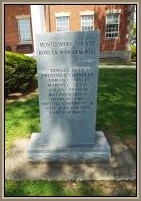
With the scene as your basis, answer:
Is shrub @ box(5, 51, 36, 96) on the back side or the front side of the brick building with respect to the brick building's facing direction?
on the front side

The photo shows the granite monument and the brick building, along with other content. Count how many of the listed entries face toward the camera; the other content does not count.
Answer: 2

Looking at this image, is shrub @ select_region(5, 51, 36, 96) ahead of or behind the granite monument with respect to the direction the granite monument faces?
behind

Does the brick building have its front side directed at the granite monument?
yes

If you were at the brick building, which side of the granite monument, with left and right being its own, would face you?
back

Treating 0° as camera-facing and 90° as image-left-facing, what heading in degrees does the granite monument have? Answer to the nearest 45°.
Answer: approximately 0°
